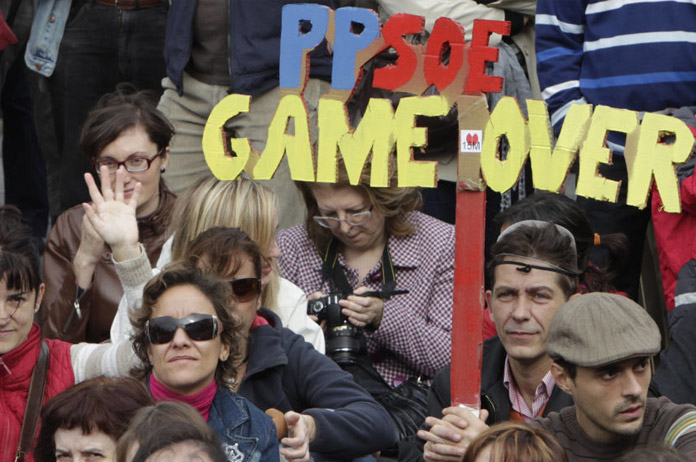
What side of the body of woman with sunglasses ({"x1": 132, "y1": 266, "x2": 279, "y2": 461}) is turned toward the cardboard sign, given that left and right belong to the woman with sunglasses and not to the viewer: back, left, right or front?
left

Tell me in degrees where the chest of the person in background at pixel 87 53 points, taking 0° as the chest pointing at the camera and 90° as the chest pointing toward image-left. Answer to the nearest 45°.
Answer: approximately 0°
